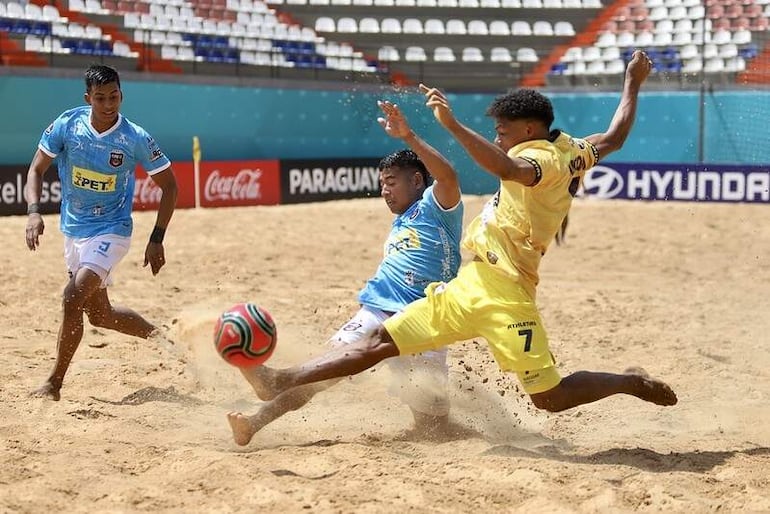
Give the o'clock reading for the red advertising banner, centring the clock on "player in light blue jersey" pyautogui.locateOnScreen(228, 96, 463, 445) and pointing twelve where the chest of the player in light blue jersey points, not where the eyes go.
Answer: The red advertising banner is roughly at 4 o'clock from the player in light blue jersey.

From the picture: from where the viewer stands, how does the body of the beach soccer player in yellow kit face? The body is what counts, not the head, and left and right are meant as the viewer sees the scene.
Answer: facing to the left of the viewer

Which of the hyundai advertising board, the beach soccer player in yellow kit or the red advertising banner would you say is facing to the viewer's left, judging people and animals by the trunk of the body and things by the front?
the beach soccer player in yellow kit

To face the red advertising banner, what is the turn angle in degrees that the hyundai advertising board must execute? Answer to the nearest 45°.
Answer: approximately 45° to its right

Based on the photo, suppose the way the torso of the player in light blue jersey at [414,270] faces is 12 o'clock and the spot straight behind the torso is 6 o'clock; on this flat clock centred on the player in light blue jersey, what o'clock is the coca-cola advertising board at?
The coca-cola advertising board is roughly at 4 o'clock from the player in light blue jersey.

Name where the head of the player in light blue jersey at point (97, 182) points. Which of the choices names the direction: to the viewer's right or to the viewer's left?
to the viewer's right

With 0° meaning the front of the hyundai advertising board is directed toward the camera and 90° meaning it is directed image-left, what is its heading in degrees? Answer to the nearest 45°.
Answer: approximately 0°

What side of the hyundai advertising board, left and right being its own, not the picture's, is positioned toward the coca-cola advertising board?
right

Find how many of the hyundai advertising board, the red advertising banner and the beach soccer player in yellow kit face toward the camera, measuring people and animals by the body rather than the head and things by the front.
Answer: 2

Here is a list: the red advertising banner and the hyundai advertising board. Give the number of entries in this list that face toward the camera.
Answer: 2

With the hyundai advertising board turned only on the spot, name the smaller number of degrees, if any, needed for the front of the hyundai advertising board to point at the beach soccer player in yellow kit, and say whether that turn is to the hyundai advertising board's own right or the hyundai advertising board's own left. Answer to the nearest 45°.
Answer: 0° — it already faces them

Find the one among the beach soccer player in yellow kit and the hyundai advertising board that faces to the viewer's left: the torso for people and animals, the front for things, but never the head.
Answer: the beach soccer player in yellow kit
